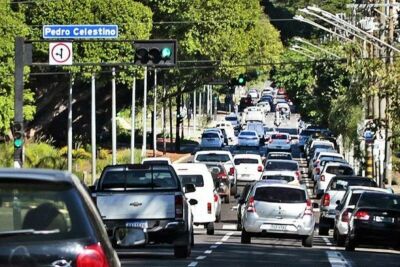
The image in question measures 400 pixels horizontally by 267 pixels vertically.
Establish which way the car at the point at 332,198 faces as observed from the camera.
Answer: facing away from the viewer

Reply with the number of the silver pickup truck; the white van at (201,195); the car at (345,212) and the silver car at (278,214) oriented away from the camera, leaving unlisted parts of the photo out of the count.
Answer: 4

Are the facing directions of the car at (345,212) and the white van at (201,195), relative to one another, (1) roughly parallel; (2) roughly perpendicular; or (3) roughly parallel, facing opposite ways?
roughly parallel

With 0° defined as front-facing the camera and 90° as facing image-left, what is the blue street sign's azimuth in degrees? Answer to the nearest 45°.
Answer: approximately 0°

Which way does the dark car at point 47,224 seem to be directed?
away from the camera

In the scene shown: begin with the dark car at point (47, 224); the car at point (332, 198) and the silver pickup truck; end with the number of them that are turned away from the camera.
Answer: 3

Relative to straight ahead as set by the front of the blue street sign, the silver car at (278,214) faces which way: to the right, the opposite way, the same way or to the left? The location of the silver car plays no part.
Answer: the opposite way

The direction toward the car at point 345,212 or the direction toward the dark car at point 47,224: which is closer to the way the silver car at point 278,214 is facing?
the car

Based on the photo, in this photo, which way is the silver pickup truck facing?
away from the camera

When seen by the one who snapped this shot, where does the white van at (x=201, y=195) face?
facing away from the viewer
